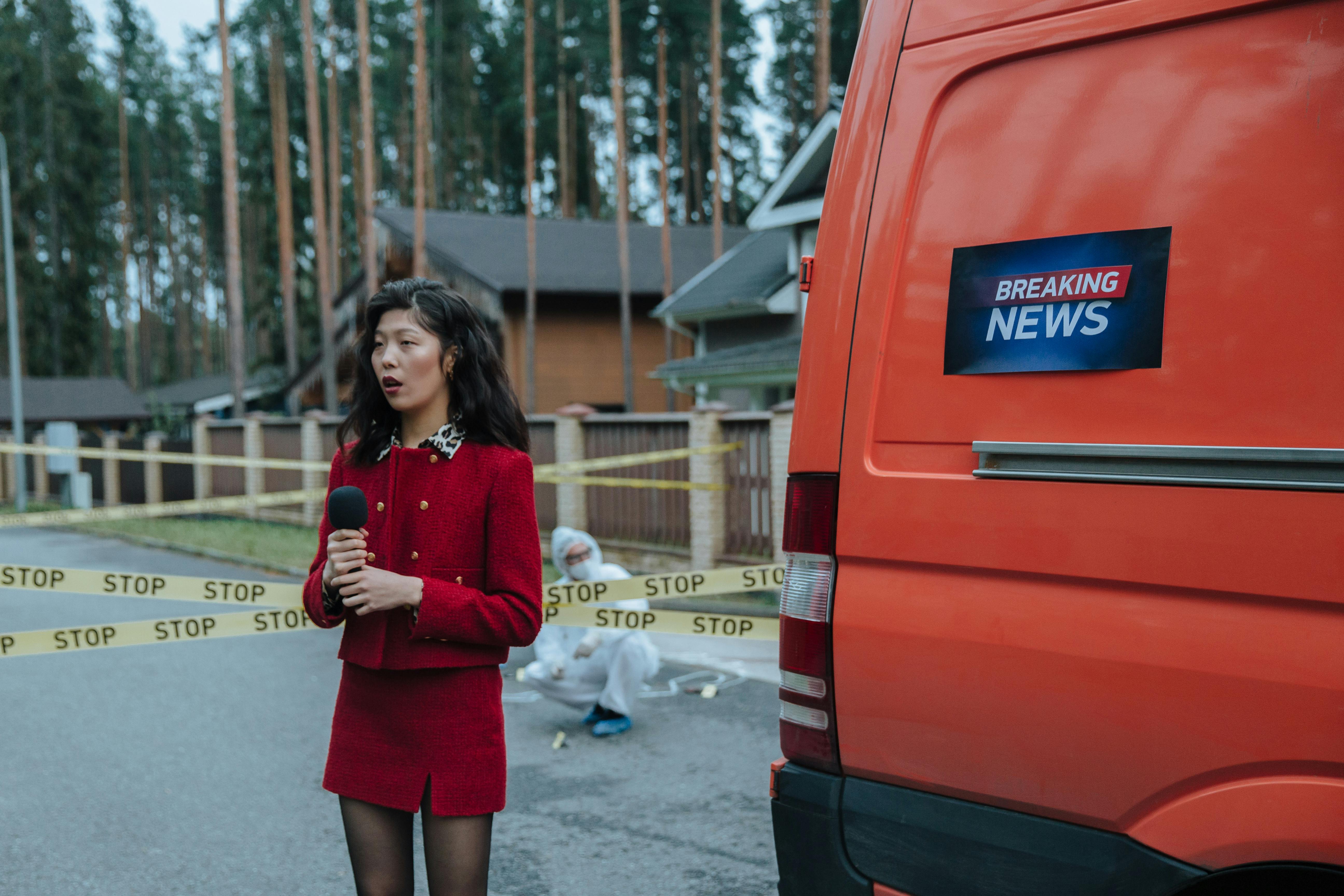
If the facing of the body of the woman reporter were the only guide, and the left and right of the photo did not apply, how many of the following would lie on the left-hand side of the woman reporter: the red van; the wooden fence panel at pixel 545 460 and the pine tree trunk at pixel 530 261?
1

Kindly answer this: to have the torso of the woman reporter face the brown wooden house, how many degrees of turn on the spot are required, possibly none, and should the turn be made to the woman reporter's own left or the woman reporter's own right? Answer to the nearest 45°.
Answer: approximately 135° to the woman reporter's own right

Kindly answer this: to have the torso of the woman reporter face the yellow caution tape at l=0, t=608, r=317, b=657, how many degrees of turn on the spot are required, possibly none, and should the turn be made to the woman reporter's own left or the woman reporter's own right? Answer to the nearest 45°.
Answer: approximately 90° to the woman reporter's own right

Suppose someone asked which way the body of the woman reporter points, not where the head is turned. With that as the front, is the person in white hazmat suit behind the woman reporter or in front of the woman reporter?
behind

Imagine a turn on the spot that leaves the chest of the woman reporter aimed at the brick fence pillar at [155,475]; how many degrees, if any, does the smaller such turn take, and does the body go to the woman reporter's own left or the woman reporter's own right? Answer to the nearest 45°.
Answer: approximately 135° to the woman reporter's own right

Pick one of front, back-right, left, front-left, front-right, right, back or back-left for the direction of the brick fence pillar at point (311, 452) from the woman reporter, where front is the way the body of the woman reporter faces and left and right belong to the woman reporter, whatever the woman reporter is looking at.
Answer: back-right

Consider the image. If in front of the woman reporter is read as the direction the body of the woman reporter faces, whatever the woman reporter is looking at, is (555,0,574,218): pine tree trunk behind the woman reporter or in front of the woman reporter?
behind

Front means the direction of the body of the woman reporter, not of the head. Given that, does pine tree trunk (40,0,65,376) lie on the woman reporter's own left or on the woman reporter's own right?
on the woman reporter's own right

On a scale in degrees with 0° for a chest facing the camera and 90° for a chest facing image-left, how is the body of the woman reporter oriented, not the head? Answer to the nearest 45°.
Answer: approximately 45°

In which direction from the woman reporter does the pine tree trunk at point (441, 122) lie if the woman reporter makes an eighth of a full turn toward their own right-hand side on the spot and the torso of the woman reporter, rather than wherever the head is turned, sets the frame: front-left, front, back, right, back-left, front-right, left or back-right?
right

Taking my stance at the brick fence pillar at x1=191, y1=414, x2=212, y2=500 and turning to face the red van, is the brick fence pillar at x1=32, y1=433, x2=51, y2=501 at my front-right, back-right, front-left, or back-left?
back-right
